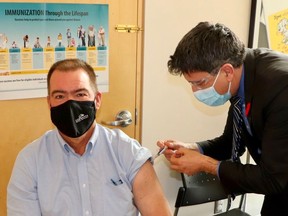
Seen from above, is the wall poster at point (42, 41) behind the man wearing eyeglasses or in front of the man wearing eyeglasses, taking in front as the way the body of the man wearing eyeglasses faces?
in front

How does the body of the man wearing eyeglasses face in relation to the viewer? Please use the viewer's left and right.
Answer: facing to the left of the viewer

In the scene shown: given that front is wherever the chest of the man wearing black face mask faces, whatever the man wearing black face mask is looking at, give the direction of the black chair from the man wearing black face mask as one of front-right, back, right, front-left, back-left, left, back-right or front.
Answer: back-left

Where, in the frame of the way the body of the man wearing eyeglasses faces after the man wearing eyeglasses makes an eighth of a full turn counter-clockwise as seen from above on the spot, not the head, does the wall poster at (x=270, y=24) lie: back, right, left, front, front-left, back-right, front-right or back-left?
back-right

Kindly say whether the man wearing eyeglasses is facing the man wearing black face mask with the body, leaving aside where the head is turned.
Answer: yes

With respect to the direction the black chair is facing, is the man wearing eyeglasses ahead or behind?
ahead

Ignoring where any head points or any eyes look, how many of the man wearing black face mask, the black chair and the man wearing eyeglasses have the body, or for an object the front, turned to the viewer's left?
1

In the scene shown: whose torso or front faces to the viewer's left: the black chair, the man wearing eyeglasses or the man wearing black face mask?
the man wearing eyeglasses

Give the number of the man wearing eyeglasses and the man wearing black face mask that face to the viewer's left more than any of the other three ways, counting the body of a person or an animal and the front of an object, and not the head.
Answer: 1

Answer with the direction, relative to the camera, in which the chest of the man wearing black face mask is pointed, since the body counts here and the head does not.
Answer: toward the camera

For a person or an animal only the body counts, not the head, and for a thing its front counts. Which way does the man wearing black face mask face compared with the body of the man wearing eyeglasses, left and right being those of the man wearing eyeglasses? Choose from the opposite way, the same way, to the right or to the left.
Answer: to the left

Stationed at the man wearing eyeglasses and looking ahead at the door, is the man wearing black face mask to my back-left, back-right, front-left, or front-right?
front-left

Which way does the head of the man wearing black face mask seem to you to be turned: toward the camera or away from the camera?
toward the camera

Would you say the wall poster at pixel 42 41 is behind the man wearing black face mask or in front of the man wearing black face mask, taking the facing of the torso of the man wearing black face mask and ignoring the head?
behind
